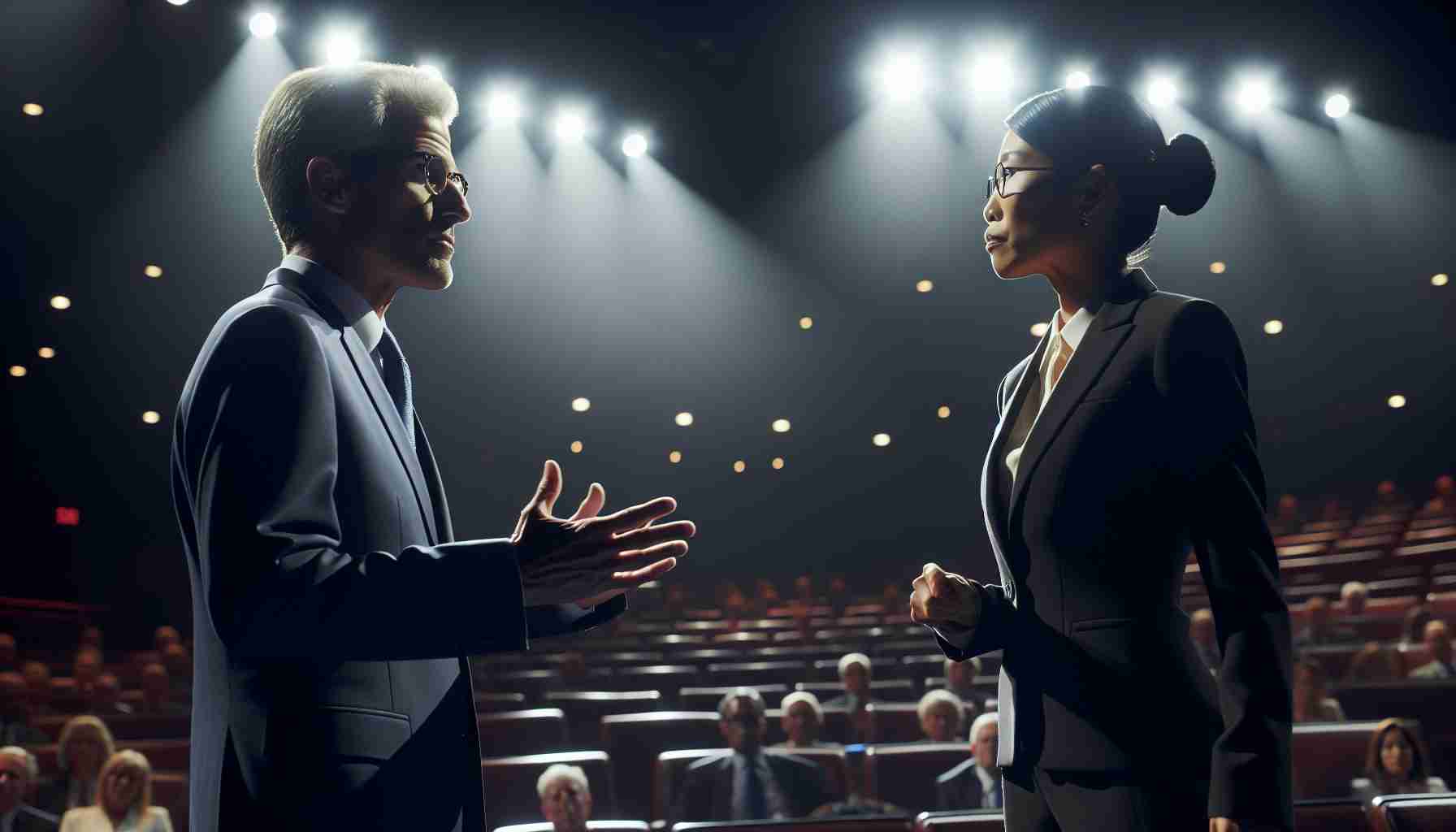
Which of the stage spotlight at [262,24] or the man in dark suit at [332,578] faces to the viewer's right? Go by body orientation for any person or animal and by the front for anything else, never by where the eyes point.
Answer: the man in dark suit

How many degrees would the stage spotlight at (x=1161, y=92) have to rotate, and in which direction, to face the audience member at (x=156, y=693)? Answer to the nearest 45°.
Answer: approximately 45° to its right

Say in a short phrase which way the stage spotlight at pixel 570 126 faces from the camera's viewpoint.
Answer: facing the viewer

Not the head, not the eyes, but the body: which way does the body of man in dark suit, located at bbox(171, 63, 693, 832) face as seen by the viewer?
to the viewer's right

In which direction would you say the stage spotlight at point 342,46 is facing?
toward the camera

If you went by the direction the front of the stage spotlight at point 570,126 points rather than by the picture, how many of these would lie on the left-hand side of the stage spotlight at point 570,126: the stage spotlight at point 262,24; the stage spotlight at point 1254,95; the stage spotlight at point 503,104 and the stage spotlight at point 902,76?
2

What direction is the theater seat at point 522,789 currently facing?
toward the camera

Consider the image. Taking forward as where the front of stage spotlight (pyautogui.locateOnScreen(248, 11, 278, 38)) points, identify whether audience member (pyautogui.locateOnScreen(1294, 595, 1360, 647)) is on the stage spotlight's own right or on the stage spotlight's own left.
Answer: on the stage spotlight's own left

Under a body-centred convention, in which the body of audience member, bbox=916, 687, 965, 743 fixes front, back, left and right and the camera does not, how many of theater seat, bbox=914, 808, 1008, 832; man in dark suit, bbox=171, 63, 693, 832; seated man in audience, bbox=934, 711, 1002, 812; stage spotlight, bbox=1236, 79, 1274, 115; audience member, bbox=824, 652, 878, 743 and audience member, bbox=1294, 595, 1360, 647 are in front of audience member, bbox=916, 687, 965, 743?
3

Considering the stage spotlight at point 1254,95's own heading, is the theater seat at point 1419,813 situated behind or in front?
in front
